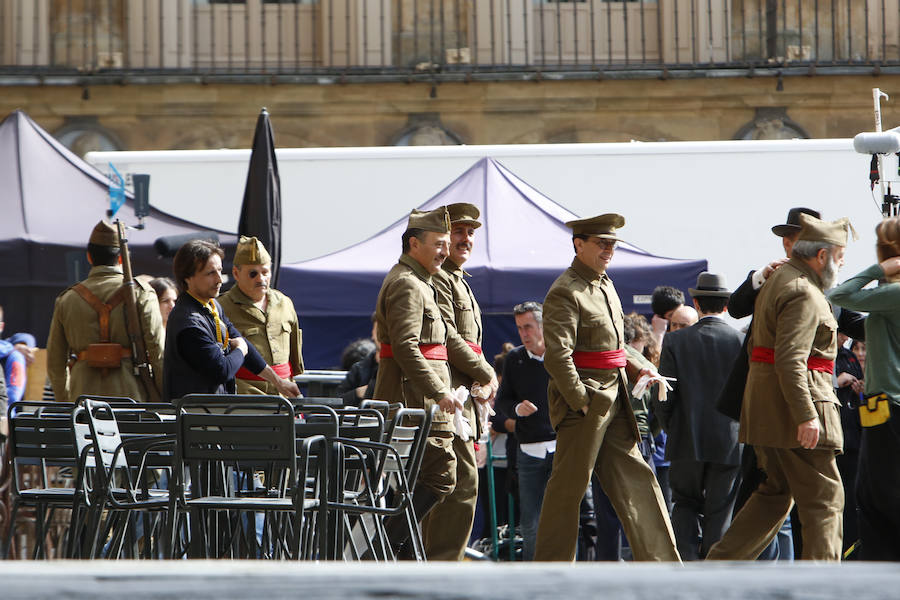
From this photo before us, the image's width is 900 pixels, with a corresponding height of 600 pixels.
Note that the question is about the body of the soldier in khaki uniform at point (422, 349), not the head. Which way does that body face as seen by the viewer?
to the viewer's right

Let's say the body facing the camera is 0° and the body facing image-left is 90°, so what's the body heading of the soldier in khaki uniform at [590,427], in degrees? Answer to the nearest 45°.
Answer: approximately 315°

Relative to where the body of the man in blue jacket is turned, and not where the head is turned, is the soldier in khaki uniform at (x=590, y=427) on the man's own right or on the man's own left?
on the man's own left

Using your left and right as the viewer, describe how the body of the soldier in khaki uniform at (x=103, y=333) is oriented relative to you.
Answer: facing away from the viewer

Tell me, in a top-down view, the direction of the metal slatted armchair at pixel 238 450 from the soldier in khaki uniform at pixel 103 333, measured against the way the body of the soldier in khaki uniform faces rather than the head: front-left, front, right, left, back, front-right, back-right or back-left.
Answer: back

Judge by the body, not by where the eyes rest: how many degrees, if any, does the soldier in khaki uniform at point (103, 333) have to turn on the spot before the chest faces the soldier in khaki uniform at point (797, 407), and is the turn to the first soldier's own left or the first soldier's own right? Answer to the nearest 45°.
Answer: approximately 135° to the first soldier's own right

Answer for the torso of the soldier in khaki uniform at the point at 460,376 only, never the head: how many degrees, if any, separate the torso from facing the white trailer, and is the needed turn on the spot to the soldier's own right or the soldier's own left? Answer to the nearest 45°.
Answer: approximately 135° to the soldier's own left

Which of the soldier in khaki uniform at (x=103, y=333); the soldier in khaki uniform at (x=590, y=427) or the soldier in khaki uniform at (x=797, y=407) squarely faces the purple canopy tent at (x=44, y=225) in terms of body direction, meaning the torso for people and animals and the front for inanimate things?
the soldier in khaki uniform at (x=103, y=333)

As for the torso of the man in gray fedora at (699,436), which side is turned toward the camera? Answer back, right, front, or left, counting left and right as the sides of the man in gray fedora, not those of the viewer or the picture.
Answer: back

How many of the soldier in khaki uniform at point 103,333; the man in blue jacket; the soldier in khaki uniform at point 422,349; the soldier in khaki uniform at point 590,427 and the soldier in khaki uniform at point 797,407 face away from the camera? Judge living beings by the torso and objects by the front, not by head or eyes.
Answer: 1
